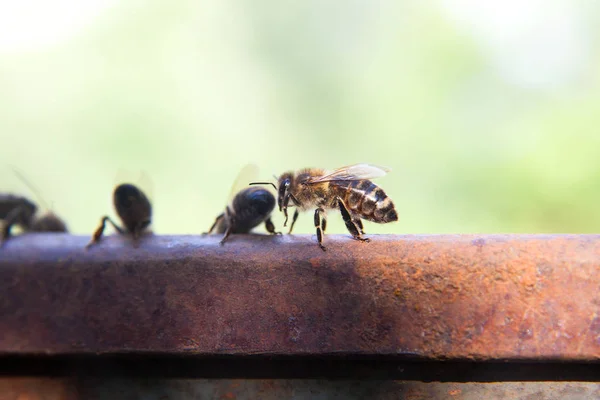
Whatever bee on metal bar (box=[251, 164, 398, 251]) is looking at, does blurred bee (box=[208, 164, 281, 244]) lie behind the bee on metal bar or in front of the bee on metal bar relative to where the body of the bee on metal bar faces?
in front

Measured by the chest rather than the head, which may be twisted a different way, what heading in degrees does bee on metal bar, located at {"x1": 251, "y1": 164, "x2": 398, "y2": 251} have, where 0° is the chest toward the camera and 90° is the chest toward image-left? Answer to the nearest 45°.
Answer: approximately 90°

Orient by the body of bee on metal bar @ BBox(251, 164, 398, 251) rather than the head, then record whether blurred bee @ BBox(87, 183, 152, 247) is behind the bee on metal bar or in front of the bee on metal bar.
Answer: in front

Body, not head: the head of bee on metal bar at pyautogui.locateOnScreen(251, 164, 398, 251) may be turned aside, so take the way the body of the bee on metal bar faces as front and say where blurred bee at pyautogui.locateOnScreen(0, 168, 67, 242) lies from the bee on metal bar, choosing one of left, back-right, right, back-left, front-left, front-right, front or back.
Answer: front
